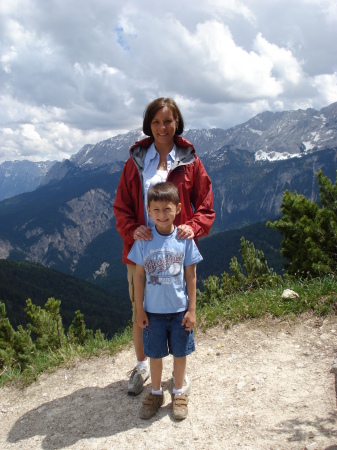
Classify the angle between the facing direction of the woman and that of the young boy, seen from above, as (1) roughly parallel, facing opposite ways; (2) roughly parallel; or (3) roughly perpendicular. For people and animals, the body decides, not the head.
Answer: roughly parallel

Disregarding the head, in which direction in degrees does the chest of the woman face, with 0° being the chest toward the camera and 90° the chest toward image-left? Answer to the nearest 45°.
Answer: approximately 0°

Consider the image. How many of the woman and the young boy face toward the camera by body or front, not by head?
2

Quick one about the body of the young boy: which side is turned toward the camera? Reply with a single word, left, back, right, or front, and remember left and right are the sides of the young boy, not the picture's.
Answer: front

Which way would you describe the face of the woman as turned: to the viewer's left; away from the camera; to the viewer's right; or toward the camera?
toward the camera

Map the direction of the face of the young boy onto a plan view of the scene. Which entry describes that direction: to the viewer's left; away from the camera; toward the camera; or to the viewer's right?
toward the camera
